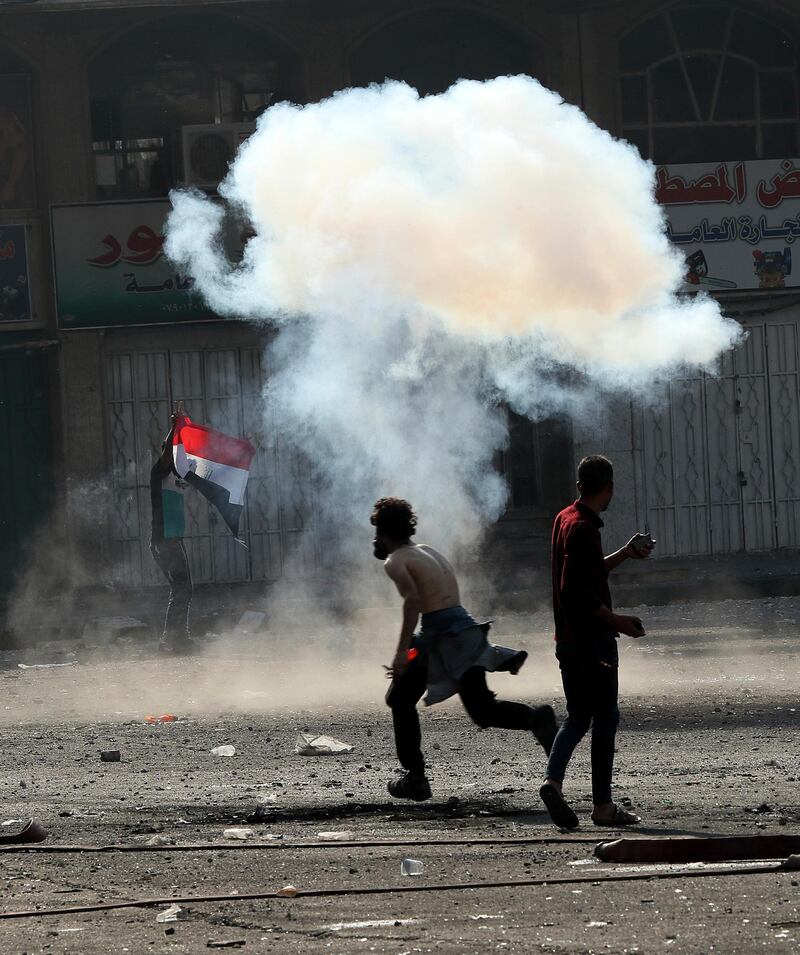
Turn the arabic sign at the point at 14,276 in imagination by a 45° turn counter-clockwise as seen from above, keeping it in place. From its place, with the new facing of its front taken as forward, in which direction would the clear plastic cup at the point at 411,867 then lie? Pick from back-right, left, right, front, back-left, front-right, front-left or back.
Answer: front-right

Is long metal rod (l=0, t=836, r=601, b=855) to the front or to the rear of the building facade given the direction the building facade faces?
to the front

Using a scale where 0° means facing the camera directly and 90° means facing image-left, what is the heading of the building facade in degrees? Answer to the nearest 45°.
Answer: approximately 0°

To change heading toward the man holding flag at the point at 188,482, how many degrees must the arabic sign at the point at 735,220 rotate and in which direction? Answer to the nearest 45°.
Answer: approximately 45° to its right

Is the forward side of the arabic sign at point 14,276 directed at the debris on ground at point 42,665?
yes

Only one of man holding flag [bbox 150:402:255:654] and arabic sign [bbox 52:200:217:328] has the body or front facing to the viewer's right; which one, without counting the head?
the man holding flag

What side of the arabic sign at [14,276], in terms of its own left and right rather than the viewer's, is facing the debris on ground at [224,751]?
front

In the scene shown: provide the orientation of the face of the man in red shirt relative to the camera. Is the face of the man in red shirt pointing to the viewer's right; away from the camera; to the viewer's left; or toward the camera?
to the viewer's right

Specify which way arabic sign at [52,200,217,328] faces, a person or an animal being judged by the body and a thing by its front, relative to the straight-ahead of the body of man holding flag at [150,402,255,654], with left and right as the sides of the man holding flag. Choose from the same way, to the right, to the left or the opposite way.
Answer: to the right

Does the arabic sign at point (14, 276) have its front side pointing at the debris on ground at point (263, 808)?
yes

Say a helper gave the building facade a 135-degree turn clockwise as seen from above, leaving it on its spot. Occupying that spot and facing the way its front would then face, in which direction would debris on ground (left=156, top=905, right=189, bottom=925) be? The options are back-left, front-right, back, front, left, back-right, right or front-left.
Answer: back-left

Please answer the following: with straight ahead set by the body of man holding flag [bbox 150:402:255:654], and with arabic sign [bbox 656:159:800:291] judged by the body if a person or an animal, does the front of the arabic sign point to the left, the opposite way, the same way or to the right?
to the right
